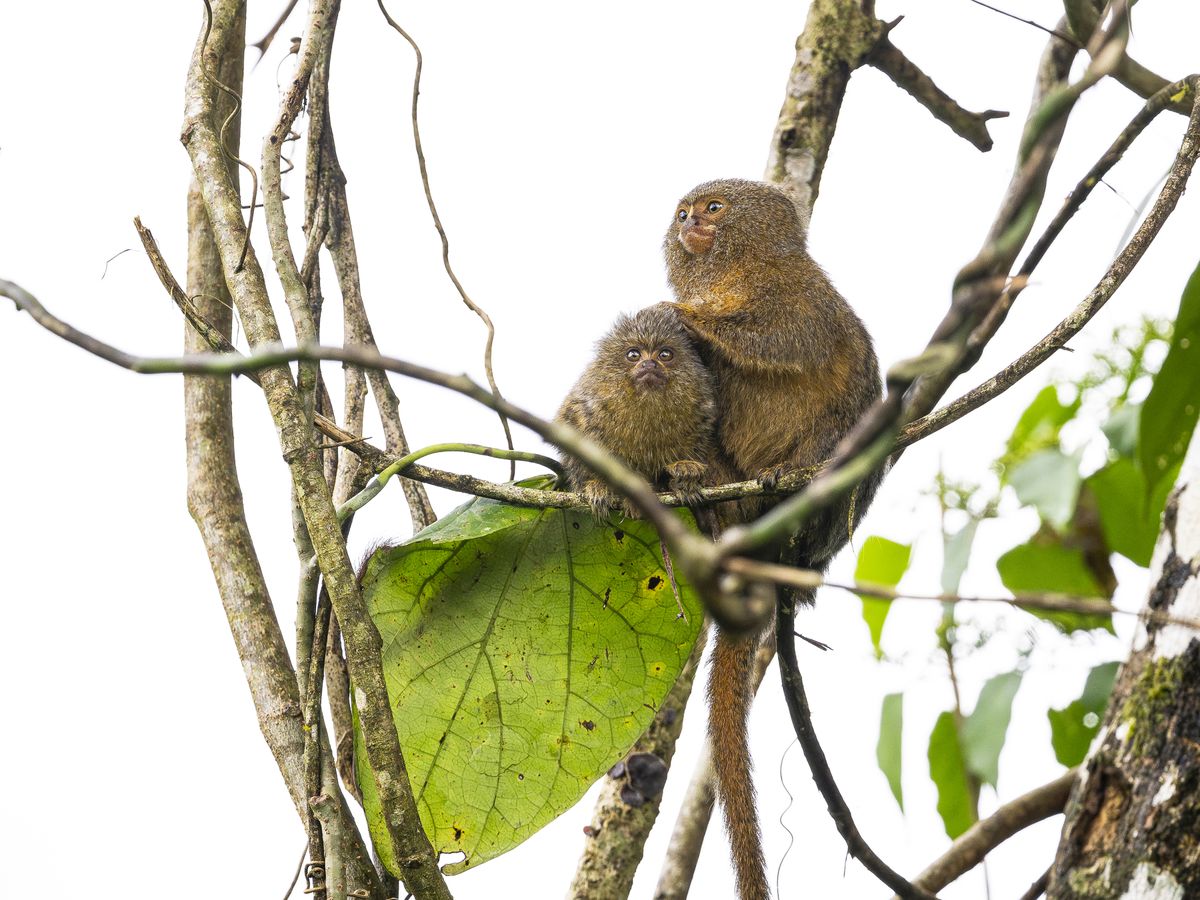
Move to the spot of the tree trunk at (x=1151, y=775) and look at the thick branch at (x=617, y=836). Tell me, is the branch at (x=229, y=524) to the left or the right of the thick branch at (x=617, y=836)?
left

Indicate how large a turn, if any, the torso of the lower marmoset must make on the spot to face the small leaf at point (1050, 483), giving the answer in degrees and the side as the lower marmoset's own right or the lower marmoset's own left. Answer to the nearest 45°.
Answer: approximately 45° to the lower marmoset's own left

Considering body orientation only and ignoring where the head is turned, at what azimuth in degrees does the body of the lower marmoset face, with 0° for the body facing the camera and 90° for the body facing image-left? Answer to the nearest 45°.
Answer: approximately 0°
